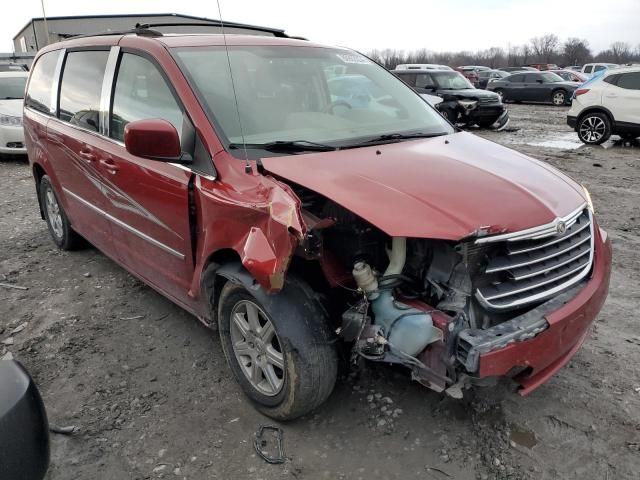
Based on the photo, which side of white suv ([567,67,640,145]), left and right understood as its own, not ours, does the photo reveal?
right

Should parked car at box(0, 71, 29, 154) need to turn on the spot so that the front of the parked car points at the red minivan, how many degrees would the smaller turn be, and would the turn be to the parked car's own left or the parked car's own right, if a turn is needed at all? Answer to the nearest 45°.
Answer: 0° — it already faces it

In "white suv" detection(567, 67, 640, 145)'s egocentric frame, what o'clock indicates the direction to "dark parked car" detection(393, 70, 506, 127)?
The dark parked car is roughly at 7 o'clock from the white suv.

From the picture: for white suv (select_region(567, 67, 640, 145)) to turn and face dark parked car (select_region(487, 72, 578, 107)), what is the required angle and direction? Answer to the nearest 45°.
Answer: approximately 90° to its left

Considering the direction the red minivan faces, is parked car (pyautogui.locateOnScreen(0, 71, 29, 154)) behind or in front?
behind

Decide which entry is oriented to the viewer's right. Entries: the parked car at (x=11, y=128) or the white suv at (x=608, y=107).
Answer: the white suv

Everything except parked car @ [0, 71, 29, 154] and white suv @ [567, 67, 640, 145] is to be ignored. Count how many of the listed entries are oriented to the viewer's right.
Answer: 1

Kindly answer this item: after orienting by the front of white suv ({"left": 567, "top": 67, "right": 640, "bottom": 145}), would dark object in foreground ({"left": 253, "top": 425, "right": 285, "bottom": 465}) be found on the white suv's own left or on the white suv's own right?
on the white suv's own right

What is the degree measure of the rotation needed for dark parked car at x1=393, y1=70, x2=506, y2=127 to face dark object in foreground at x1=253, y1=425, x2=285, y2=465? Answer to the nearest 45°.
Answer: approximately 45° to its right

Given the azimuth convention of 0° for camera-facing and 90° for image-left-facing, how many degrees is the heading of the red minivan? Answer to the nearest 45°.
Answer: approximately 315°

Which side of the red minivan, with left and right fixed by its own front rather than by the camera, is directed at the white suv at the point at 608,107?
left
